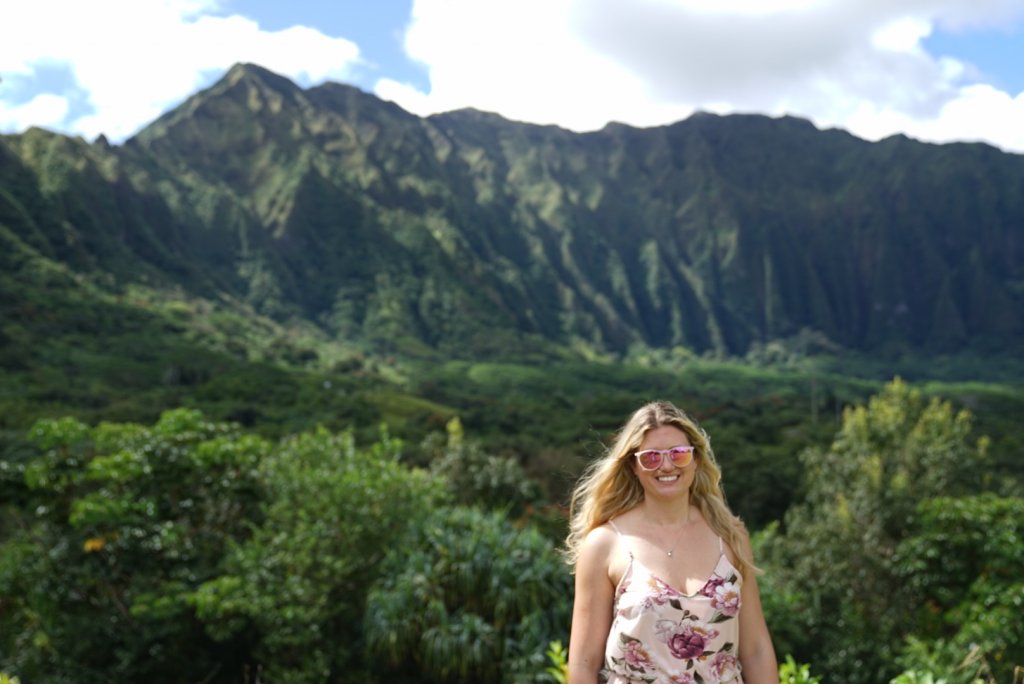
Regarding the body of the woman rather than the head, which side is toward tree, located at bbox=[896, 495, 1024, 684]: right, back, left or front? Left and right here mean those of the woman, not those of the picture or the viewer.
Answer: back

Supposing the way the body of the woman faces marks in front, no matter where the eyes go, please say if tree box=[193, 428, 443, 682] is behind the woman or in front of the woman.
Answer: behind

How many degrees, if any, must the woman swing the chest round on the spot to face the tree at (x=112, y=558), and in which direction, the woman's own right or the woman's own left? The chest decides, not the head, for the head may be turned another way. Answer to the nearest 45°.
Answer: approximately 135° to the woman's own right

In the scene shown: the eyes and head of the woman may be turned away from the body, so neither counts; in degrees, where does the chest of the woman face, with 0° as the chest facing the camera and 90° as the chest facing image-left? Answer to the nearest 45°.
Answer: approximately 0°

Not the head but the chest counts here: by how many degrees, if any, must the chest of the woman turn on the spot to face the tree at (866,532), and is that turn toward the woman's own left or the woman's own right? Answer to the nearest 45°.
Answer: approximately 180°

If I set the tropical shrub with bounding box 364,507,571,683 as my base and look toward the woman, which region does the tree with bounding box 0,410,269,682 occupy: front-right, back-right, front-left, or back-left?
back-right

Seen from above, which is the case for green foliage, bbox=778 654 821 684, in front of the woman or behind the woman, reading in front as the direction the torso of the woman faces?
behind
